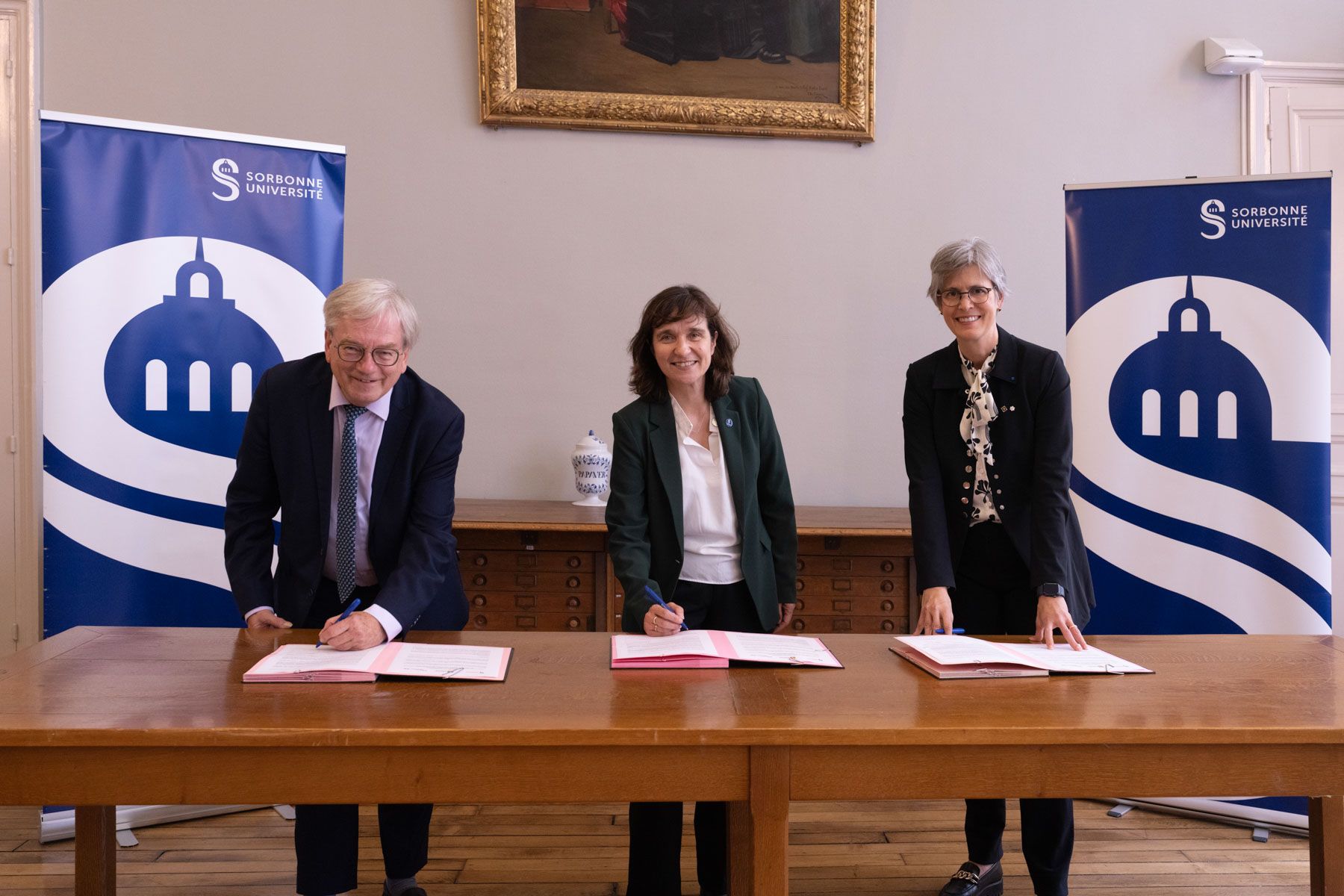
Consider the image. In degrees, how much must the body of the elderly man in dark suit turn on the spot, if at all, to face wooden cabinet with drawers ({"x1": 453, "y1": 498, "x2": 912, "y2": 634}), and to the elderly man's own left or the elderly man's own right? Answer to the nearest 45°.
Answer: approximately 135° to the elderly man's own left

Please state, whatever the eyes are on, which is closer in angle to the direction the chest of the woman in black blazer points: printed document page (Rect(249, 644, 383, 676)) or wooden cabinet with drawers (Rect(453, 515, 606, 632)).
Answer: the printed document page

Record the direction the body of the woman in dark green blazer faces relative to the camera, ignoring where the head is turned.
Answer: toward the camera

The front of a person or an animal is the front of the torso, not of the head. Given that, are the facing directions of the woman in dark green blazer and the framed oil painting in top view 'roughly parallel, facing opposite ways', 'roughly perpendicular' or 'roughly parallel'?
roughly parallel

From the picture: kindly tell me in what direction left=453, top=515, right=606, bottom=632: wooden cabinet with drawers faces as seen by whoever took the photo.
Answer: facing the viewer

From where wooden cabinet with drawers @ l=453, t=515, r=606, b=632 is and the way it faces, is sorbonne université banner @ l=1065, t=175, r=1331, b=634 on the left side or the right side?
on its left

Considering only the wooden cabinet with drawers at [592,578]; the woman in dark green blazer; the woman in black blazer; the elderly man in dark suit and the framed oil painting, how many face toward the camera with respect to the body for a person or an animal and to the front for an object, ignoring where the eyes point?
5

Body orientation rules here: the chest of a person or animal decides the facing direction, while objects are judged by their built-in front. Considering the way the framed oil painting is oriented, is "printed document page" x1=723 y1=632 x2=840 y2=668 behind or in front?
in front

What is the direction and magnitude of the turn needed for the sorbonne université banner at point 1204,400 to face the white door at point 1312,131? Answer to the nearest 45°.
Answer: approximately 180°

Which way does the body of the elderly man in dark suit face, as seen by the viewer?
toward the camera

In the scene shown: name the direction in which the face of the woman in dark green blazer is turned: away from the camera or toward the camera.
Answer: toward the camera
